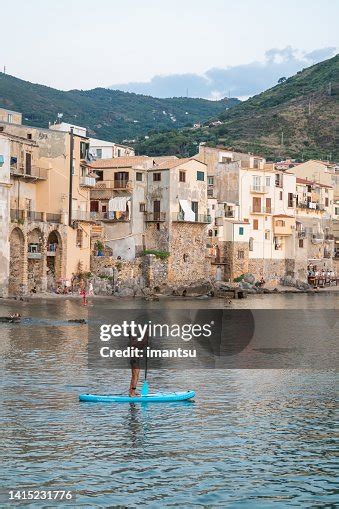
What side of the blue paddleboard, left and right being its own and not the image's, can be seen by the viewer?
right
